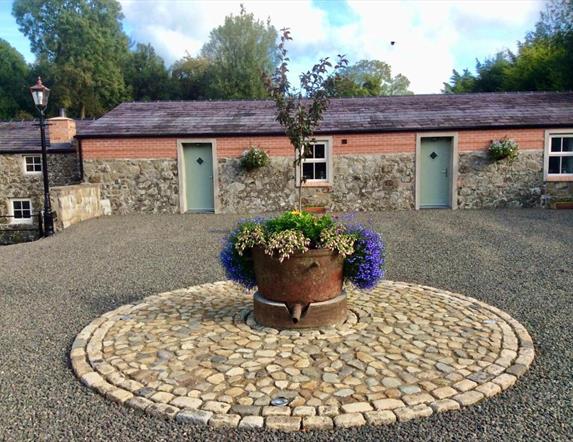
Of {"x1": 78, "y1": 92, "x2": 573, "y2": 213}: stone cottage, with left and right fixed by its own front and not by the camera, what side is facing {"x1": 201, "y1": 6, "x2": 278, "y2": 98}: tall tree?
back

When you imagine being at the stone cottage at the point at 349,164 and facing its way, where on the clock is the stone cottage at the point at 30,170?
the stone cottage at the point at 30,170 is roughly at 3 o'clock from the stone cottage at the point at 349,164.

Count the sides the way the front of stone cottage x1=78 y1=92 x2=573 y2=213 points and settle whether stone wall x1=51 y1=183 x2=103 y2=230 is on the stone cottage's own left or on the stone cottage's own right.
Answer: on the stone cottage's own right

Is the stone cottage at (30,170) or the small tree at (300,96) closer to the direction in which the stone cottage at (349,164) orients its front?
the small tree

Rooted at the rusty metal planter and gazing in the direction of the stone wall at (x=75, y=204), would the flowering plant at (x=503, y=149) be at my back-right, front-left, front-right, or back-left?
front-right

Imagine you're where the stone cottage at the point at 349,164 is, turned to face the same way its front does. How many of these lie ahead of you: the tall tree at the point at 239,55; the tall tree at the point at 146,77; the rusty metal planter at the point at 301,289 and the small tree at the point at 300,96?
2

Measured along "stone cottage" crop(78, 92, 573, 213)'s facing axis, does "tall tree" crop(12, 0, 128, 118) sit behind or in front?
behind

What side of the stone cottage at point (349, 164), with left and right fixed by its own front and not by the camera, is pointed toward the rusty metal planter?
front

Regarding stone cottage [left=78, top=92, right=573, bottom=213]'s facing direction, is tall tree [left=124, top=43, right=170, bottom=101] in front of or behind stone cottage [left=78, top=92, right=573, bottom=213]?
behind

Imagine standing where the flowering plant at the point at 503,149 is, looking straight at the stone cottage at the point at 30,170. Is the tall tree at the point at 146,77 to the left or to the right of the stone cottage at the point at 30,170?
right

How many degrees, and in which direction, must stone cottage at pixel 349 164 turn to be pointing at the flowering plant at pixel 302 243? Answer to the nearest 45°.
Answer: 0° — it already faces it

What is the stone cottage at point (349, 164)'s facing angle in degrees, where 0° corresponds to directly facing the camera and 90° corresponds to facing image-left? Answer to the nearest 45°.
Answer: approximately 0°

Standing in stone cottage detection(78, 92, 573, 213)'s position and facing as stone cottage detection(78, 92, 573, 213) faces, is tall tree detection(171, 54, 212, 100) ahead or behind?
behind

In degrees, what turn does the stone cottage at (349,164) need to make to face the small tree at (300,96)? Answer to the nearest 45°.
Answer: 0° — it already faces it

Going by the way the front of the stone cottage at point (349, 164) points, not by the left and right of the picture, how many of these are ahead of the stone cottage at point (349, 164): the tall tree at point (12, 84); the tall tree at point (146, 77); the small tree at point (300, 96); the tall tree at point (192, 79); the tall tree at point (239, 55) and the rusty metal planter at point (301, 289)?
2
